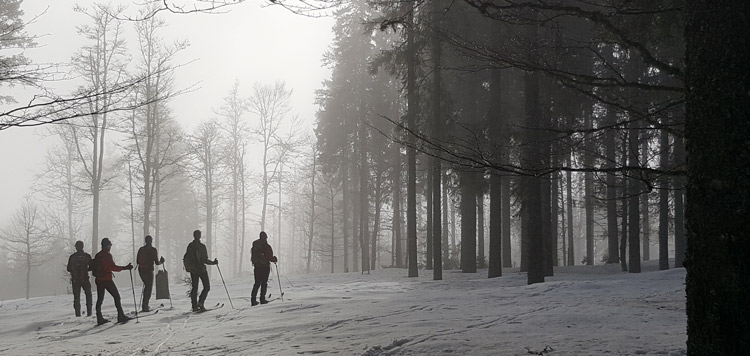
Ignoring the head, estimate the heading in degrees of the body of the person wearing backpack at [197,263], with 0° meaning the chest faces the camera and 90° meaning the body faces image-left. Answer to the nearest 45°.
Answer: approximately 225°

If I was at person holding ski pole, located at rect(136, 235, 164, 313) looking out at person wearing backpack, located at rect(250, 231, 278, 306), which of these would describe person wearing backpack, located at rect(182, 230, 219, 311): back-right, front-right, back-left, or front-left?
front-right

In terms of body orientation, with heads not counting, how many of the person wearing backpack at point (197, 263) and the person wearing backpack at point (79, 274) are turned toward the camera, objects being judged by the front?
0

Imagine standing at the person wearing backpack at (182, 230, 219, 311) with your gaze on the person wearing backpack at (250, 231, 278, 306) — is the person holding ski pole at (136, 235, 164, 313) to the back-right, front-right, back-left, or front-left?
back-left

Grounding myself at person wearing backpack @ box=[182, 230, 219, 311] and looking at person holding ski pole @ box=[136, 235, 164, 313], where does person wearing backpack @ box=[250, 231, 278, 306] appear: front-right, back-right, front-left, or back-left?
back-right
